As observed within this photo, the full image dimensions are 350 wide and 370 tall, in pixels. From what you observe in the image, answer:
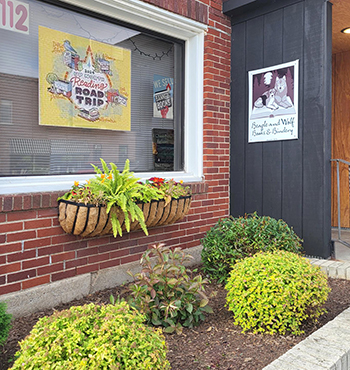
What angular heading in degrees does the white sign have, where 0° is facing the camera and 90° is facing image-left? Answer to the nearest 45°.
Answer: approximately 45°

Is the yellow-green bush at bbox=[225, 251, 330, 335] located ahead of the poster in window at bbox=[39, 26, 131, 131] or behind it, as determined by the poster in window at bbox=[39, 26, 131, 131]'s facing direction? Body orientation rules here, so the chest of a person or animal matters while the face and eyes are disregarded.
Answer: ahead
